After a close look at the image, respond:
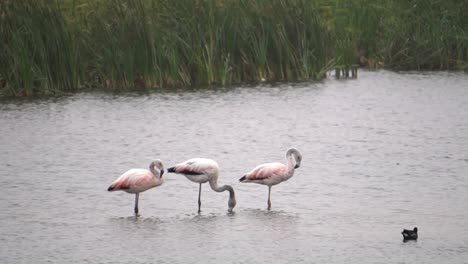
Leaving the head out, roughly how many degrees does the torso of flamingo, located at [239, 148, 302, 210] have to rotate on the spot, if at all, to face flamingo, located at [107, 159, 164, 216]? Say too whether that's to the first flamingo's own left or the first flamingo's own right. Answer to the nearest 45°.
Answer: approximately 180°

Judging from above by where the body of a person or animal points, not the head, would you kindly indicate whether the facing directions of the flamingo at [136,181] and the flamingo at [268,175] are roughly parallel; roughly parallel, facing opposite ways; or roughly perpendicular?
roughly parallel

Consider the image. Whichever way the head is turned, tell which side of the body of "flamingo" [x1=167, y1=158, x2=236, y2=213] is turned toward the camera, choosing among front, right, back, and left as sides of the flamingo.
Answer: right

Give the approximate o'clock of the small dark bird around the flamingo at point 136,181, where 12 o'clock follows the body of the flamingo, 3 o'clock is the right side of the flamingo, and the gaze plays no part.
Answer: The small dark bird is roughly at 1 o'clock from the flamingo.

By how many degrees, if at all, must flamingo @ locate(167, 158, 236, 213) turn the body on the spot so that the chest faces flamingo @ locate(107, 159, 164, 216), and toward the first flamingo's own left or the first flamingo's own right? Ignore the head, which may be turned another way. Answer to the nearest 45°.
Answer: approximately 180°

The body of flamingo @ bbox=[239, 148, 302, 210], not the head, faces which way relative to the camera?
to the viewer's right

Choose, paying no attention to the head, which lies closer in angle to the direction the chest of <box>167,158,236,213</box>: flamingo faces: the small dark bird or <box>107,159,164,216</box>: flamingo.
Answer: the small dark bird

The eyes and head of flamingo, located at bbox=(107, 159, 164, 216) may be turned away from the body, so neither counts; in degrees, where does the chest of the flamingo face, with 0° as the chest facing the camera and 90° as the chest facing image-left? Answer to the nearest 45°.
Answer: approximately 270°
